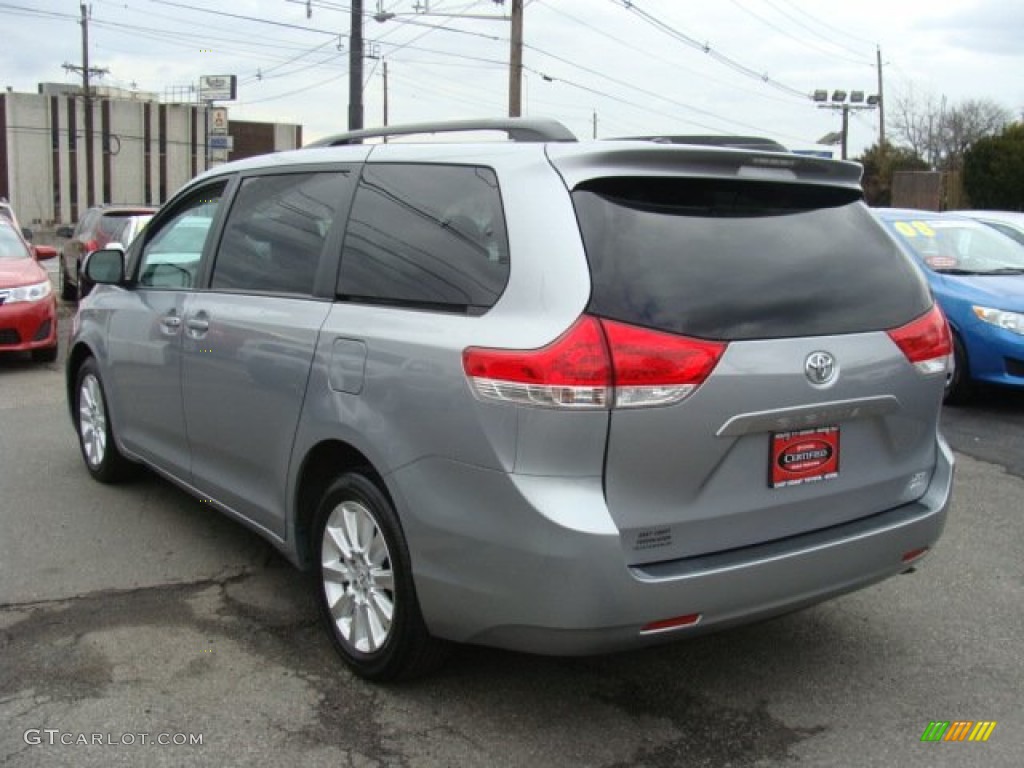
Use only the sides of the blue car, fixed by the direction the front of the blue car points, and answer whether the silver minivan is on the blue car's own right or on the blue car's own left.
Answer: on the blue car's own right

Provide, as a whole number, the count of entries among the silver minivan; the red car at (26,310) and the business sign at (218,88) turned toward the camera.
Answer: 2

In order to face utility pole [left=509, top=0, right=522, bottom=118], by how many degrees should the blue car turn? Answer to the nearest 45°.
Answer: approximately 180°

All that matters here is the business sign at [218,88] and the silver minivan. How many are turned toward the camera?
1

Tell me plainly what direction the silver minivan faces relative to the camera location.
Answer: facing away from the viewer and to the left of the viewer

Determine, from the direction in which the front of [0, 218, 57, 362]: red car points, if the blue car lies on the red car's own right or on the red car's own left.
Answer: on the red car's own left

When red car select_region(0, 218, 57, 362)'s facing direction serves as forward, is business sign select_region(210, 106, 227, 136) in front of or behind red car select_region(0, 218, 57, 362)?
behind

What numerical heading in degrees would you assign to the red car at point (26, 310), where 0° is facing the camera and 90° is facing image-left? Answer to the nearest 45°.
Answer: approximately 0°
